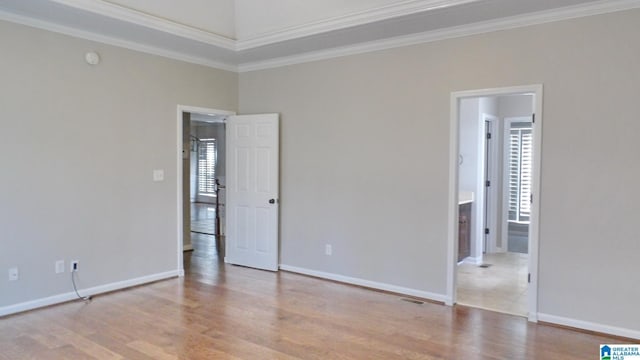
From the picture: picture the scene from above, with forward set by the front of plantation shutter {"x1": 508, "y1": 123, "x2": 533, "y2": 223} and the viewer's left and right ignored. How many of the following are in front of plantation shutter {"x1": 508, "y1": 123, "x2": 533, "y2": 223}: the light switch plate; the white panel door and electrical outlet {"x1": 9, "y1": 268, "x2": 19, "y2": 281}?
3

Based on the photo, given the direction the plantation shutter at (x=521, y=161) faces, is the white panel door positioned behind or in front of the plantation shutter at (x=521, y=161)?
in front

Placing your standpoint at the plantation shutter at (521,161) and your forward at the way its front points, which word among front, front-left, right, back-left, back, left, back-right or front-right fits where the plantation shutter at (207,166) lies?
front-right

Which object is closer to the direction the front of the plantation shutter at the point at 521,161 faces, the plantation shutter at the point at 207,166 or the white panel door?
the white panel door

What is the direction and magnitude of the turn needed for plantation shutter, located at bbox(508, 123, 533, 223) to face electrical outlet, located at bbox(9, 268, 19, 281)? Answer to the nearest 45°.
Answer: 0° — it already faces it

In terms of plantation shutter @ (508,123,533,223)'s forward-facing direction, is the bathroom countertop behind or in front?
in front

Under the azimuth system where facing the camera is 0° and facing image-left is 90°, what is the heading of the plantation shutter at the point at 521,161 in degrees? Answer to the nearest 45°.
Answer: approximately 45°

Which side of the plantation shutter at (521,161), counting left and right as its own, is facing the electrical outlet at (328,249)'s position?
front

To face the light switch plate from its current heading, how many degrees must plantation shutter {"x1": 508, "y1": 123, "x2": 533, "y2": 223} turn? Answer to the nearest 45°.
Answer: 0° — it already faces it
